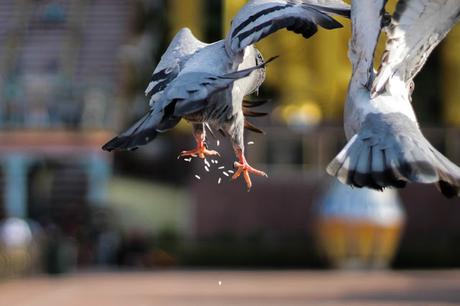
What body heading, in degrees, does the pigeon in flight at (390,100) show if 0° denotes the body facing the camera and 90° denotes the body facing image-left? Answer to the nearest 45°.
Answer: approximately 180°

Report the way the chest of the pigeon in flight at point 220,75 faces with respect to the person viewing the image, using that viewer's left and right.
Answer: facing away from the viewer and to the right of the viewer
